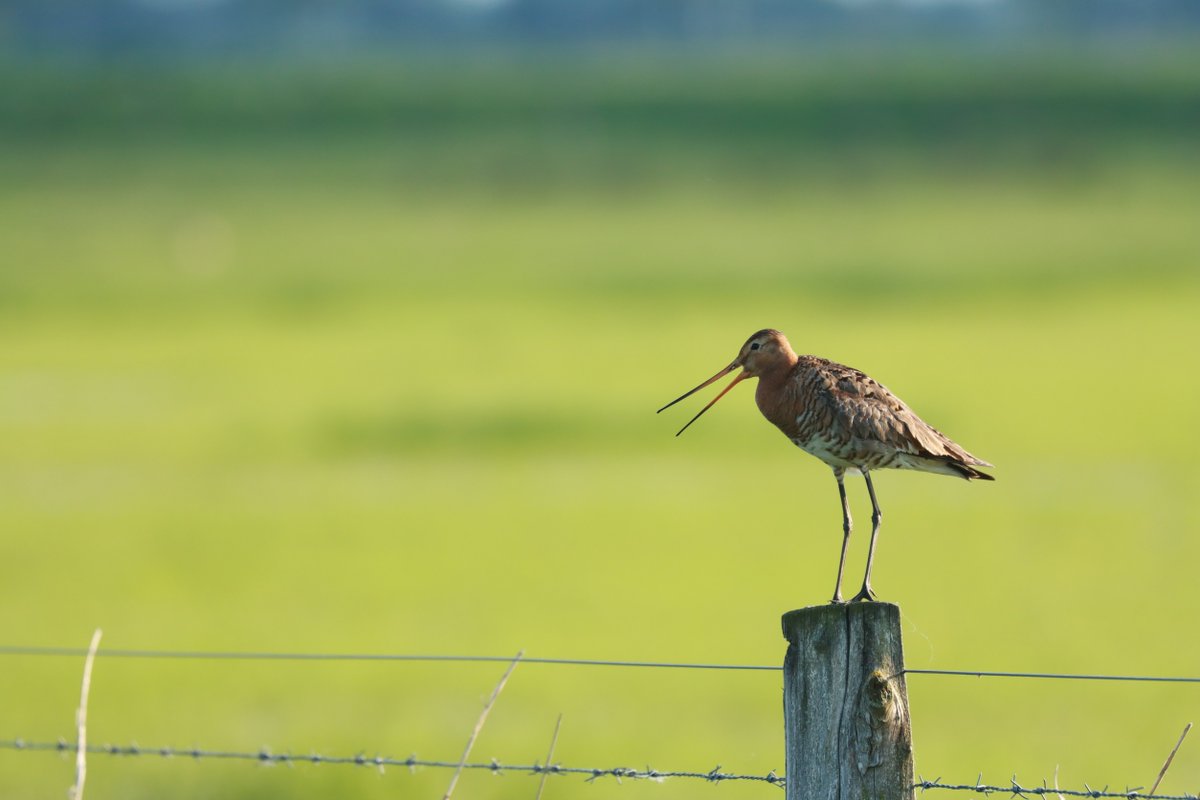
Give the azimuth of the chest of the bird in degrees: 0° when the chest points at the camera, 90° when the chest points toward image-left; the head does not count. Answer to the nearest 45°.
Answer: approximately 90°
